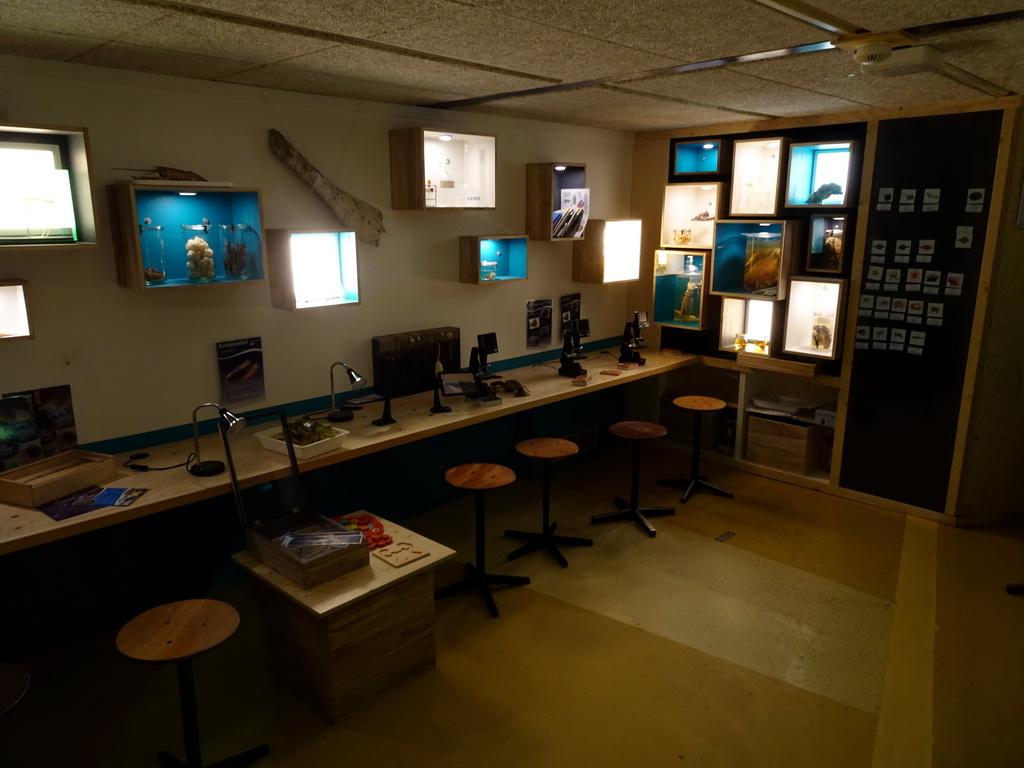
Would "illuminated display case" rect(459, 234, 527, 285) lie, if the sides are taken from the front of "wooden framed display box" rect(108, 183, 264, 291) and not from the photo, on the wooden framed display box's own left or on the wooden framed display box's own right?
on the wooden framed display box's own left

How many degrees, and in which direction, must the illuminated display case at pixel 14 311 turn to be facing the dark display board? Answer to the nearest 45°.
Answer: approximately 90° to its left

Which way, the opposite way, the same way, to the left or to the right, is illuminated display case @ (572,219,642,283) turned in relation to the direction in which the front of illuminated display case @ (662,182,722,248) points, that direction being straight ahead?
to the left

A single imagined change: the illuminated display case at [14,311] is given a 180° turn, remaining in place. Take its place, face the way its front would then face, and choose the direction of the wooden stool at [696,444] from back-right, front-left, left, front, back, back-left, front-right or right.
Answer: right

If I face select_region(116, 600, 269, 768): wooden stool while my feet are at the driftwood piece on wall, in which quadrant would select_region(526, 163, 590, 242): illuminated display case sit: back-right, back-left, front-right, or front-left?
back-left

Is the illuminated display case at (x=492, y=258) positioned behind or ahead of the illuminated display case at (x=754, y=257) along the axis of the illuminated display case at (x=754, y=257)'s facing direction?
ahead

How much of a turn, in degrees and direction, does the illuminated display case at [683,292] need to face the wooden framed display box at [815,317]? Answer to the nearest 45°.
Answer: approximately 90° to its left

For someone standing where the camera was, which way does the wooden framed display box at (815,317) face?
facing the viewer and to the left of the viewer

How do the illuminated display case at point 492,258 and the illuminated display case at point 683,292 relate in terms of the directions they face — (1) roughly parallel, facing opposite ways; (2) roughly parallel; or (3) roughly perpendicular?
roughly perpendicular

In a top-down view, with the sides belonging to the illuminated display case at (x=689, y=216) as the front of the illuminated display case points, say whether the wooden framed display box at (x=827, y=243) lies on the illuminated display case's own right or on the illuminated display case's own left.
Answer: on the illuminated display case's own left

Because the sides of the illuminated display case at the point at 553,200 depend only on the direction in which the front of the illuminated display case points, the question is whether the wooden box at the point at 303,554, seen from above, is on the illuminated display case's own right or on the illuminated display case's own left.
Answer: on the illuminated display case's own right

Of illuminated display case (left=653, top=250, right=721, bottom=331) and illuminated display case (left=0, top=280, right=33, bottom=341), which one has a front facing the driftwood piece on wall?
illuminated display case (left=653, top=250, right=721, bottom=331)

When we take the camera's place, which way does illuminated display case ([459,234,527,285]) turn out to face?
facing the viewer and to the right of the viewer
